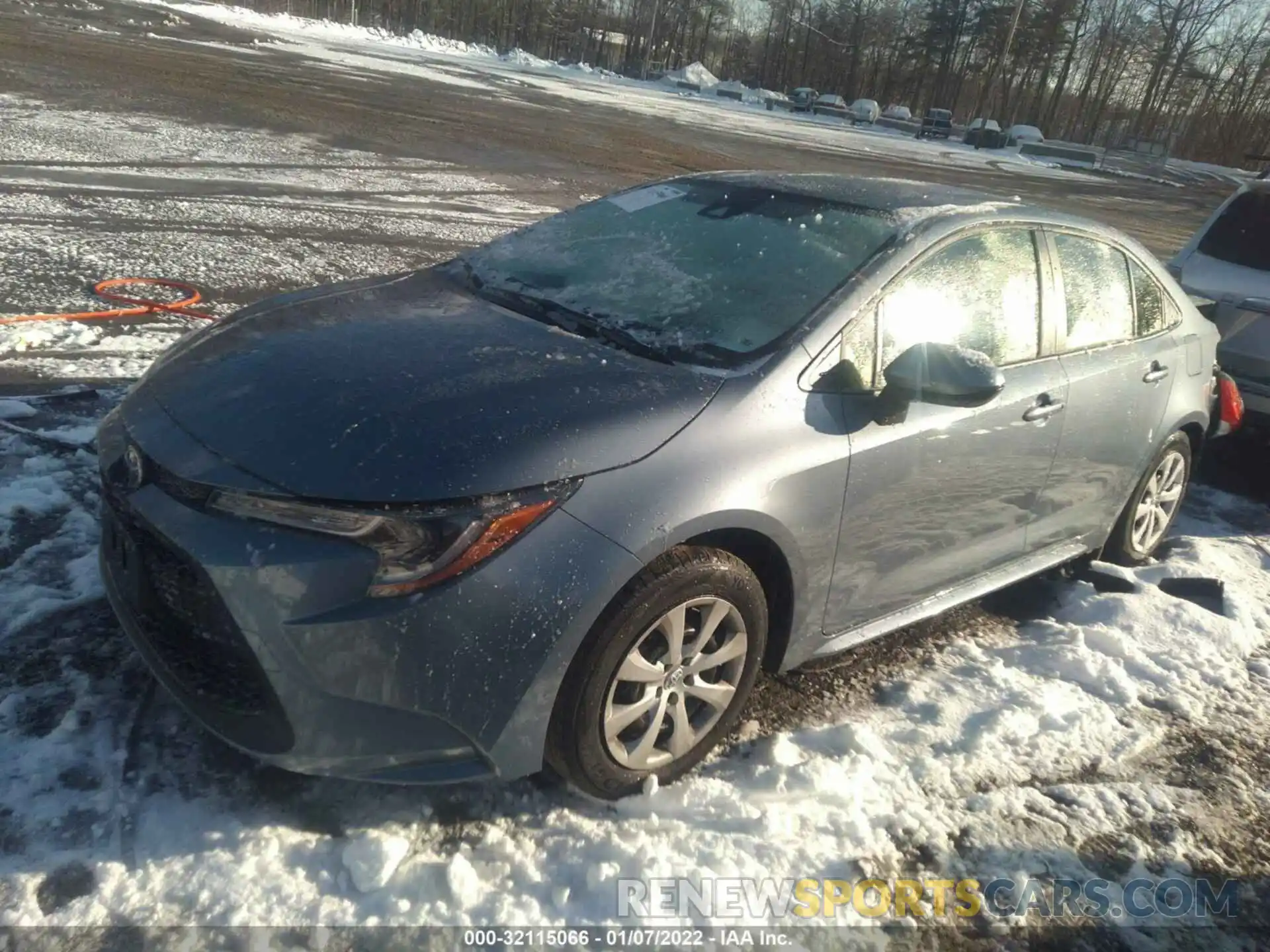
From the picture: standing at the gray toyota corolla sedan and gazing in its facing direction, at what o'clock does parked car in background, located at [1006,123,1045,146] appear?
The parked car in background is roughly at 5 o'clock from the gray toyota corolla sedan.

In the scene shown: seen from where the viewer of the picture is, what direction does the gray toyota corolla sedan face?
facing the viewer and to the left of the viewer

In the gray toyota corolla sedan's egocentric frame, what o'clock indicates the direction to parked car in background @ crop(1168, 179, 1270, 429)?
The parked car in background is roughly at 6 o'clock from the gray toyota corolla sedan.

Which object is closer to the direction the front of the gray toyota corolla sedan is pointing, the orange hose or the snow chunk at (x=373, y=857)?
the snow chunk

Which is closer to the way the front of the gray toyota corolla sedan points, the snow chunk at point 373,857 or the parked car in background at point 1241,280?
the snow chunk

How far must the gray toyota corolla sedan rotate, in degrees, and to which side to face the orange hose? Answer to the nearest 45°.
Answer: approximately 90° to its right

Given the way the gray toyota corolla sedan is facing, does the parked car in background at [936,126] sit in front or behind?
behind

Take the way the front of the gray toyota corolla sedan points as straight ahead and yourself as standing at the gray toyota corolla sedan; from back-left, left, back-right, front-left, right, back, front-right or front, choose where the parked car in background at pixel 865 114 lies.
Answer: back-right

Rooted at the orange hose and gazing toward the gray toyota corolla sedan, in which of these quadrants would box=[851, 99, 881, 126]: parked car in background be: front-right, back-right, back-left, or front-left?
back-left

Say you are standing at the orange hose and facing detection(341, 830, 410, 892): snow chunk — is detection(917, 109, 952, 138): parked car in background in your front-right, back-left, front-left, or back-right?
back-left

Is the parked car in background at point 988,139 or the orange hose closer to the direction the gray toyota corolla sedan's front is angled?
the orange hose
